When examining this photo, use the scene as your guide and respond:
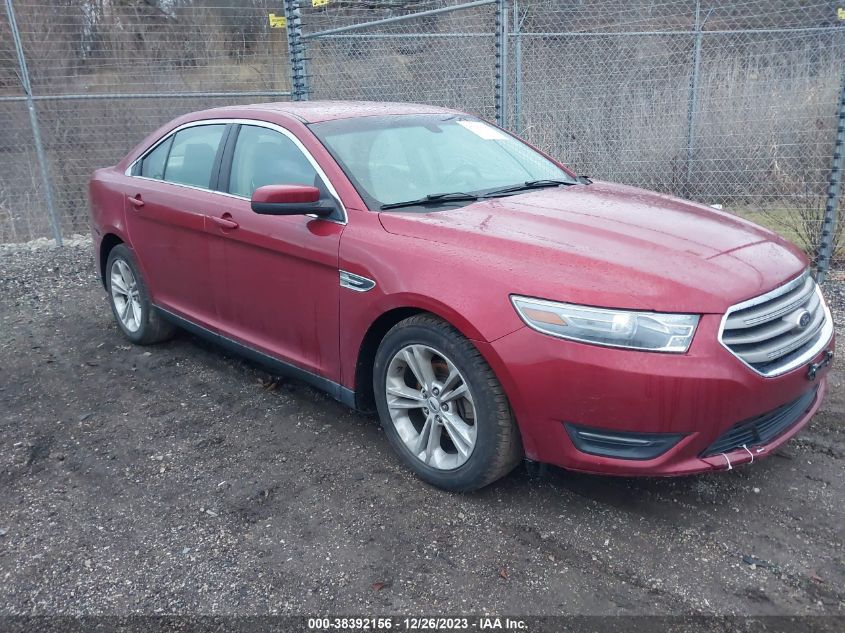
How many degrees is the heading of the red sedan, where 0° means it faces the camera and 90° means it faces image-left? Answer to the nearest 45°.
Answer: approximately 315°

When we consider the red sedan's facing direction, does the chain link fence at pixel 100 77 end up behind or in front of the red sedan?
behind

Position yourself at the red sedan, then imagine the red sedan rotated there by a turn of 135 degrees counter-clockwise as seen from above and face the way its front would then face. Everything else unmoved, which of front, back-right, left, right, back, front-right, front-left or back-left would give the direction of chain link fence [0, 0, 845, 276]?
front
